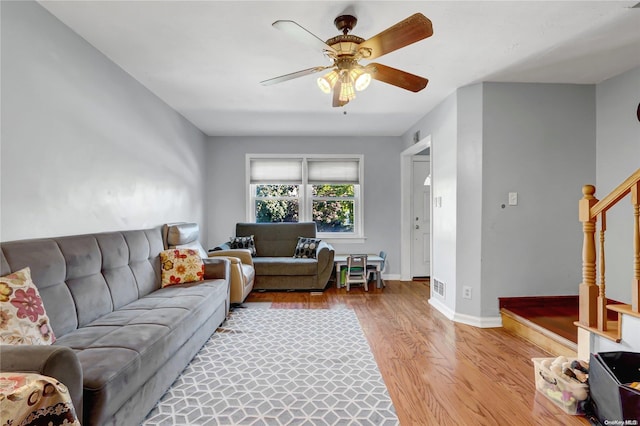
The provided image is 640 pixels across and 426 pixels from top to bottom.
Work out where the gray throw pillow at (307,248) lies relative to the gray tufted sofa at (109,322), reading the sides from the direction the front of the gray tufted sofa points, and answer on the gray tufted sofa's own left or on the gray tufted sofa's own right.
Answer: on the gray tufted sofa's own left

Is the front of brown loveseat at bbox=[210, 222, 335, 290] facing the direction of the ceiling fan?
yes

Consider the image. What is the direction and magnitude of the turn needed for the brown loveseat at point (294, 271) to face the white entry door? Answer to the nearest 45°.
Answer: approximately 90° to its left

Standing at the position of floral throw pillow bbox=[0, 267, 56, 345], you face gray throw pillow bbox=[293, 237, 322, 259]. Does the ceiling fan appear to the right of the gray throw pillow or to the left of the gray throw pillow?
right

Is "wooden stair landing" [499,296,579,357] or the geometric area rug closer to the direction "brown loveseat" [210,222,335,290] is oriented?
the geometric area rug

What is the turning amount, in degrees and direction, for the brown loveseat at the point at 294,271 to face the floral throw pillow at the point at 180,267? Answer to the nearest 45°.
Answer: approximately 45° to its right

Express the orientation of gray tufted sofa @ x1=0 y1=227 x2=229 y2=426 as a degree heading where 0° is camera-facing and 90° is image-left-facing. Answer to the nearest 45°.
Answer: approximately 315°

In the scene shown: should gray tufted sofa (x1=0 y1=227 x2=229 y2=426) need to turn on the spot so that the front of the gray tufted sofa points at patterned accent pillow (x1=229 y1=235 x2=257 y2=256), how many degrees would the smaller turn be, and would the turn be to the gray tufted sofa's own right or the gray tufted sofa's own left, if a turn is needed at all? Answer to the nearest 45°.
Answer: approximately 90° to the gray tufted sofa's own left

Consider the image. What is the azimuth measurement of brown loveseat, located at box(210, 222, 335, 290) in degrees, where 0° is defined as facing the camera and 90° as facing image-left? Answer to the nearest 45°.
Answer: approximately 0°

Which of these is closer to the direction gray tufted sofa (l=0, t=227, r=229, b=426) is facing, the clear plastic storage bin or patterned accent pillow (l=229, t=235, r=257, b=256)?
the clear plastic storage bin

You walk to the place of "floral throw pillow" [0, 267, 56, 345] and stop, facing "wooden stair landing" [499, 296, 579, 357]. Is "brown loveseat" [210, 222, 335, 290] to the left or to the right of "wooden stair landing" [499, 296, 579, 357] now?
left

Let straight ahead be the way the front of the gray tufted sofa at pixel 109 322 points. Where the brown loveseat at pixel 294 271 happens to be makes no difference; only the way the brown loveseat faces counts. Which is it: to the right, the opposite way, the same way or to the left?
to the right
